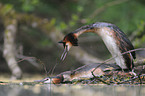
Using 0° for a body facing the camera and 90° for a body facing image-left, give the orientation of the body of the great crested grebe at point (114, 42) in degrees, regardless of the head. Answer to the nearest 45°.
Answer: approximately 90°
